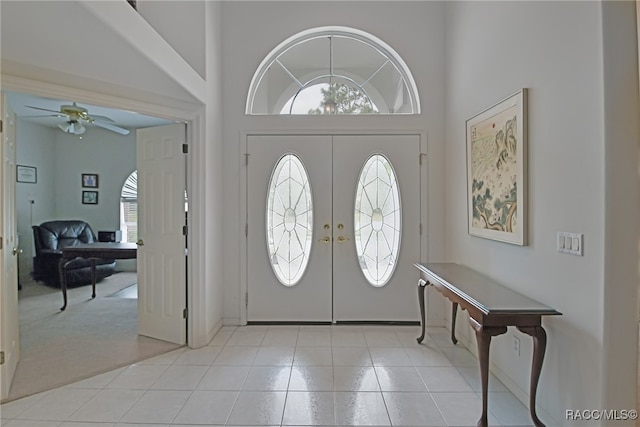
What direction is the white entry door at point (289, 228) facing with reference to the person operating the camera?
facing the viewer

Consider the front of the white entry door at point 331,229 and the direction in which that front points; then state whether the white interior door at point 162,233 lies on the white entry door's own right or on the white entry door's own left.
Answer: on the white entry door's own right

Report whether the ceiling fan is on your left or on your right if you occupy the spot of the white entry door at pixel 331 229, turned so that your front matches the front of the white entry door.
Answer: on your right

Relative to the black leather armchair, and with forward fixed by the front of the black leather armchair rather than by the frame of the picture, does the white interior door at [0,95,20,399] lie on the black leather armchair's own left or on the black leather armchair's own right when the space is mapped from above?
on the black leather armchair's own right

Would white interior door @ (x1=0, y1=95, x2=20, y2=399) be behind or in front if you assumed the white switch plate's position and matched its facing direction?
in front

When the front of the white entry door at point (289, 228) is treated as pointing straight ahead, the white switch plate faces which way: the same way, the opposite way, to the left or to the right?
to the right

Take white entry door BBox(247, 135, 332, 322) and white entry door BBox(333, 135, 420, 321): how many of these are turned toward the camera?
2

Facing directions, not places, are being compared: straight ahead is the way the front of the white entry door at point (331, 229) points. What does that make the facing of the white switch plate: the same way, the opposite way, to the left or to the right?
to the right

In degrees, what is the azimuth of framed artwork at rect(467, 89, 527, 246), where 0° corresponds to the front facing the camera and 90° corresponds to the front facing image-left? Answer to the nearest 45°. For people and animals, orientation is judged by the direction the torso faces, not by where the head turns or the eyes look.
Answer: approximately 45°

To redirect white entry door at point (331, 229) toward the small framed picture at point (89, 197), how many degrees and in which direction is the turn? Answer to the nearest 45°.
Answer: approximately 135° to its right

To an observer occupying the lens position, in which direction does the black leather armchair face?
facing the viewer and to the right of the viewer

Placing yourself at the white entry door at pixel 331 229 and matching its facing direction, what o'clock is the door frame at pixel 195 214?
The door frame is roughly at 2 o'clock from the white entry door.

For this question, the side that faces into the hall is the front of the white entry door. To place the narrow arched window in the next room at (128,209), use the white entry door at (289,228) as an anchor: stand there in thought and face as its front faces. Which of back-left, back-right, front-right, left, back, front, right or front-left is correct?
back-right

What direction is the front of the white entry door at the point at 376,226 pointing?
toward the camera
